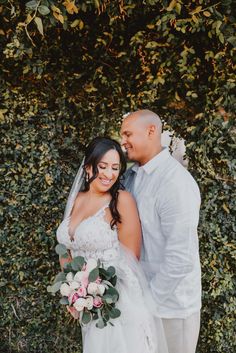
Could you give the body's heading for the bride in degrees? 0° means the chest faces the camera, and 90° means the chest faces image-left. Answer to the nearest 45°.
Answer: approximately 45°

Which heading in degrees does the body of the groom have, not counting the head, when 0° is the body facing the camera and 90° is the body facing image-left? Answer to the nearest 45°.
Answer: approximately 90°

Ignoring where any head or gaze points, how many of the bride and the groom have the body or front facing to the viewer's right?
0

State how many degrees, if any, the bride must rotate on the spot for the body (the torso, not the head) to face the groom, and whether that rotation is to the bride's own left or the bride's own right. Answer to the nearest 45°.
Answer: approximately 135° to the bride's own left

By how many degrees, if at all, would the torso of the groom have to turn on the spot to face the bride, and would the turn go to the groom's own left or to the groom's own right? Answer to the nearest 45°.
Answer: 0° — they already face them
